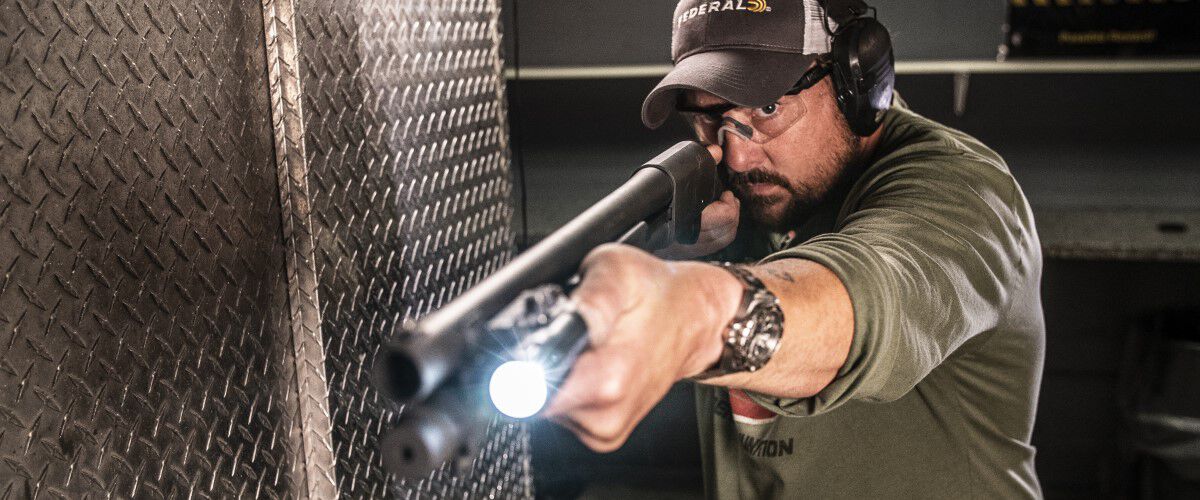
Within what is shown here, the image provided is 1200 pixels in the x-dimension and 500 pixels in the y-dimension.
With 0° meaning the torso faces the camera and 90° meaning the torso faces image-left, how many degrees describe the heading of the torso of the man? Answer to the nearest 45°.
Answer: approximately 45°

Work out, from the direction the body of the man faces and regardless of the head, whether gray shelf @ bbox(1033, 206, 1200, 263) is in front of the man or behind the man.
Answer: behind

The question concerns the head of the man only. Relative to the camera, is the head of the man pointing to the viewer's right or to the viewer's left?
to the viewer's left

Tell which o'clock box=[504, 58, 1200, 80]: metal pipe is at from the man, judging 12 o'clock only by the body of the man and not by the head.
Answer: The metal pipe is roughly at 5 o'clock from the man.
